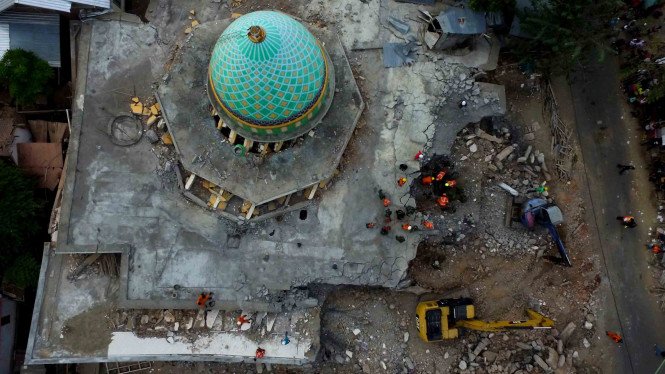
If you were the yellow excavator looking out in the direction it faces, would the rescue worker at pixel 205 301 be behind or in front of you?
behind

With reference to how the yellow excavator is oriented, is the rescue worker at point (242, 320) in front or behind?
behind

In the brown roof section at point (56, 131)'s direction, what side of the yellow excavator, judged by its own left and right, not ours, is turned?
back

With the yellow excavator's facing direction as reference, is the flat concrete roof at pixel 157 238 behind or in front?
behind

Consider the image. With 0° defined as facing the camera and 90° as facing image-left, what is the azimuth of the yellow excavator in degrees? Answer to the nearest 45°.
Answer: approximately 270°

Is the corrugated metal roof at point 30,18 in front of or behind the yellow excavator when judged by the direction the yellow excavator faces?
behind
